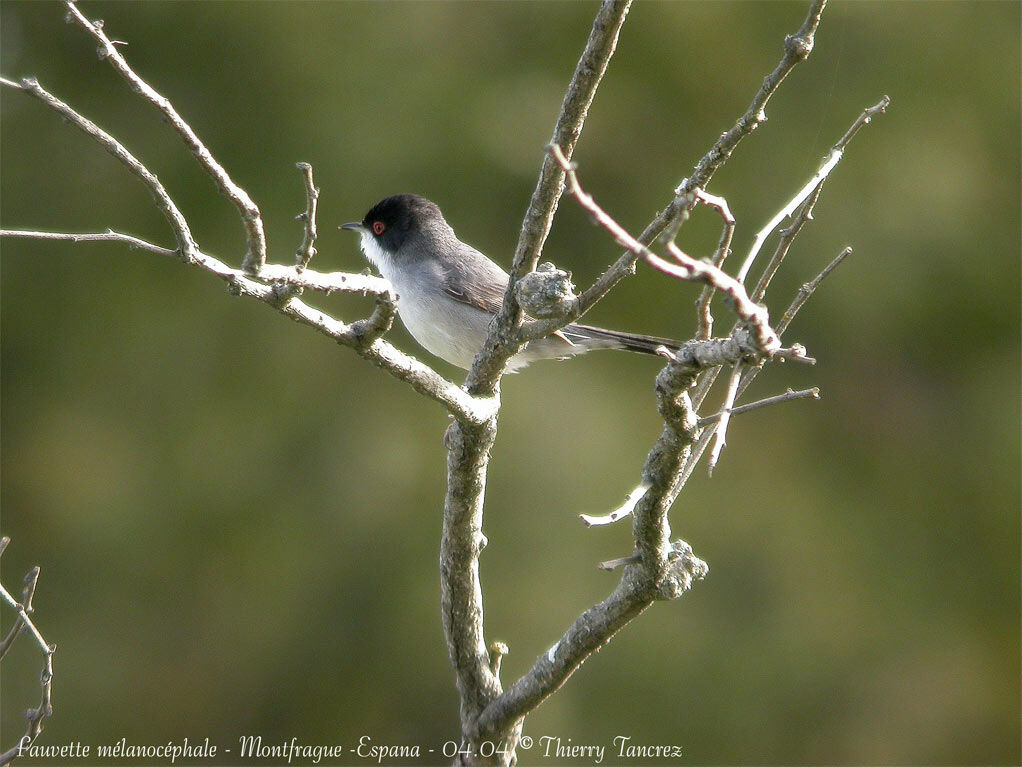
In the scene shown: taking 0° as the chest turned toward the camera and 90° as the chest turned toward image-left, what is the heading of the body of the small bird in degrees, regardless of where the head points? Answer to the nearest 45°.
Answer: approximately 90°
